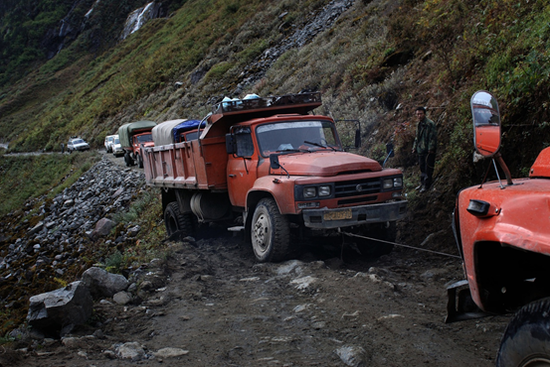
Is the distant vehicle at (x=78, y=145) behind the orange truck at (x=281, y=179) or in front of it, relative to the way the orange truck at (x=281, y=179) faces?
behind

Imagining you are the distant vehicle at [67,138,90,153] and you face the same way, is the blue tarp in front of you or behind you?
in front

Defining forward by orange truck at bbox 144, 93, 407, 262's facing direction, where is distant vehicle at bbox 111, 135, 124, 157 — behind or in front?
behind

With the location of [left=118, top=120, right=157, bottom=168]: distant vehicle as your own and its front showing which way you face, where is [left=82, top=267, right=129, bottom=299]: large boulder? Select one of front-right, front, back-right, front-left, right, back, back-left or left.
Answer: front-right

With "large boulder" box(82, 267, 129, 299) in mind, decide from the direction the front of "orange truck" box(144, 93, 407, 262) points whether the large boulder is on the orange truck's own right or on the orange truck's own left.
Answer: on the orange truck's own right

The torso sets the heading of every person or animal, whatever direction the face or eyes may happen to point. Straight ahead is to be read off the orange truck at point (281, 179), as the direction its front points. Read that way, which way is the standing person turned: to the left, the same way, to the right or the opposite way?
to the right

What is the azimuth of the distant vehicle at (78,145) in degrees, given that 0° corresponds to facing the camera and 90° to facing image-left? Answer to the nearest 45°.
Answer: approximately 315°

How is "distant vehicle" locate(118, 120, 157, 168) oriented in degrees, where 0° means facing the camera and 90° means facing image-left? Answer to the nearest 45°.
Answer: approximately 315°

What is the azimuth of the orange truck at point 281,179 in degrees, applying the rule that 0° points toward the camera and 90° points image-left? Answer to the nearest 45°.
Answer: approximately 315°
